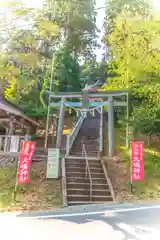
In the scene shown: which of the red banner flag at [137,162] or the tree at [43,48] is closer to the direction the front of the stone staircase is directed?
the red banner flag

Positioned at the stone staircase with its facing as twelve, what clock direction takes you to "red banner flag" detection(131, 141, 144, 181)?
The red banner flag is roughly at 9 o'clock from the stone staircase.

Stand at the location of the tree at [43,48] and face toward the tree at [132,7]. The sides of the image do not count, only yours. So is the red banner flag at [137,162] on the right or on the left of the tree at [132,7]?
right

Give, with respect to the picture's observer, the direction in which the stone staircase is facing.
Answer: facing the viewer

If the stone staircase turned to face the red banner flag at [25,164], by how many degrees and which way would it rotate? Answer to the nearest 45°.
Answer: approximately 45° to its right

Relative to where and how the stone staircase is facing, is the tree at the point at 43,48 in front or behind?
behind

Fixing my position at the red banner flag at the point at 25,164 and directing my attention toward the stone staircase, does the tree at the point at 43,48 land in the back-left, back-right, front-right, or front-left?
front-left
